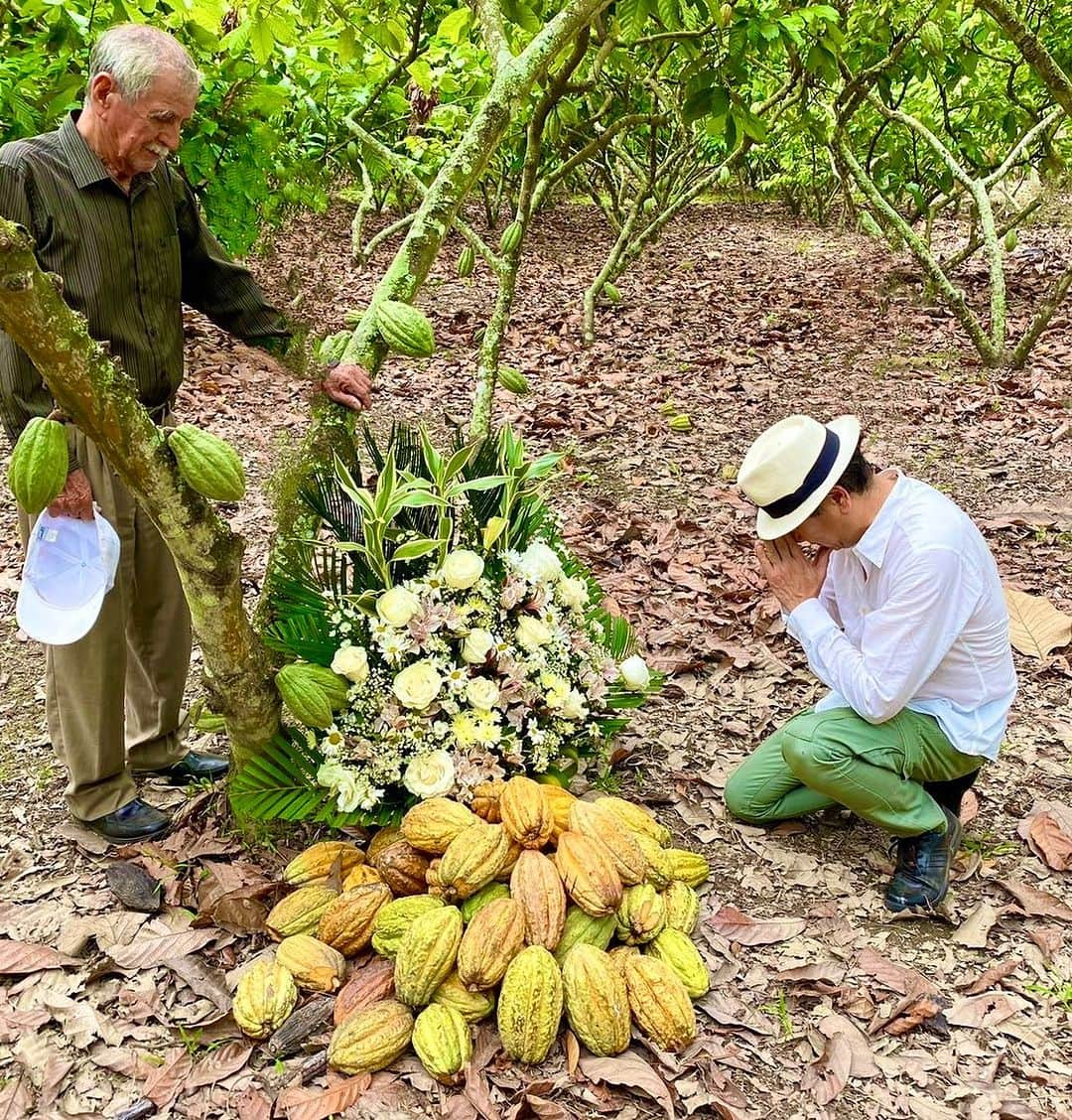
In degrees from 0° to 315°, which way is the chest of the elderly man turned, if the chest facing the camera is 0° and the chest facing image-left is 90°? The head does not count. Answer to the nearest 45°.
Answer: approximately 315°

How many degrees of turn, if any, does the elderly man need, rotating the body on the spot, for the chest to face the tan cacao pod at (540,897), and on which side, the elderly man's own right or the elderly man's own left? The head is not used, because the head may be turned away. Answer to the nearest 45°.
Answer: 0° — they already face it

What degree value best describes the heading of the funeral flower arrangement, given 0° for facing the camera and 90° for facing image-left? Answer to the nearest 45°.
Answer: approximately 0°

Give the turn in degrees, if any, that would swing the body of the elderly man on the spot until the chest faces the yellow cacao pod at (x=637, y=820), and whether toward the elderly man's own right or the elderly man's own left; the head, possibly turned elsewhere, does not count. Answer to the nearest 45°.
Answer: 0° — they already face it

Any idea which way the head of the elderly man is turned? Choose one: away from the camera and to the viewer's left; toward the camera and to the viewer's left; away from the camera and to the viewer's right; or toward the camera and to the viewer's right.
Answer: toward the camera and to the viewer's right

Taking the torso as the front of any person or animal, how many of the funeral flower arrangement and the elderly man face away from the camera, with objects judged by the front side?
0
